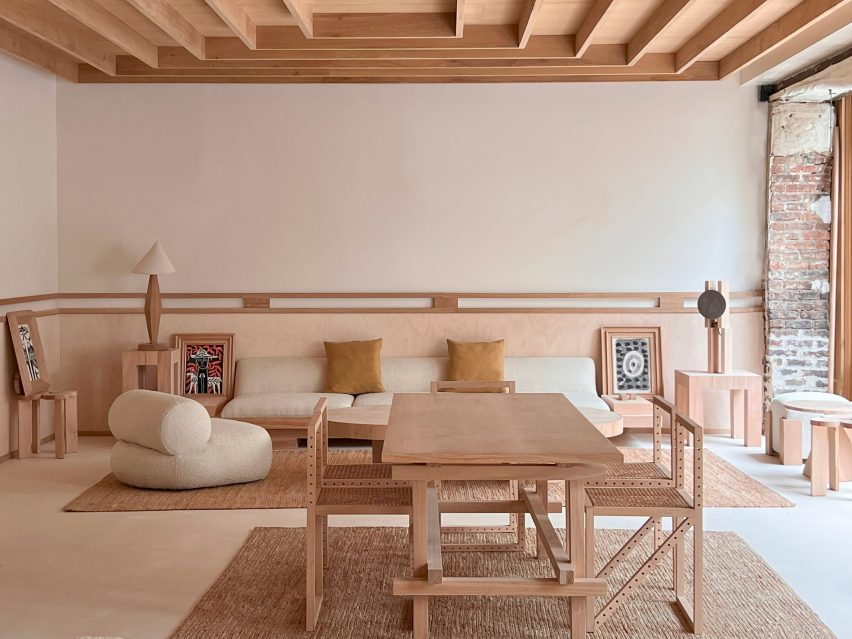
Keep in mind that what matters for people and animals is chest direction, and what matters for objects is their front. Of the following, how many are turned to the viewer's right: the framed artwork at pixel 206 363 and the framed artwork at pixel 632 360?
0

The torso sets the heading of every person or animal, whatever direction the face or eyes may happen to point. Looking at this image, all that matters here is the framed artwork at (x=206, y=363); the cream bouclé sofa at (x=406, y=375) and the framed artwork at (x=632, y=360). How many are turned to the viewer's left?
0

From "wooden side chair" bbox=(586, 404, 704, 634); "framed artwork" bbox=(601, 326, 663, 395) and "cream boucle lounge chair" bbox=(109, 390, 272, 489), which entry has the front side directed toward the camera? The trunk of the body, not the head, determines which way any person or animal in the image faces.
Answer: the framed artwork

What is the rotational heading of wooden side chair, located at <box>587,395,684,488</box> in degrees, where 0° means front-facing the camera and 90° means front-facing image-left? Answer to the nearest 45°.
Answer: approximately 90°

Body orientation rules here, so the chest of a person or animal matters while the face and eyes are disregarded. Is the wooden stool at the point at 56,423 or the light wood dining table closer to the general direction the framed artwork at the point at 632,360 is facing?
the light wood dining table

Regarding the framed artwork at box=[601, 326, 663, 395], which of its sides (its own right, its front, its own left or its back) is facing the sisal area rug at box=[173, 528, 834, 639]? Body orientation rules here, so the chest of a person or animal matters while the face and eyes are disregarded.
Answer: front

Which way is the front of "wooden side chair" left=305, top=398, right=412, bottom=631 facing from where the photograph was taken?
facing to the right of the viewer

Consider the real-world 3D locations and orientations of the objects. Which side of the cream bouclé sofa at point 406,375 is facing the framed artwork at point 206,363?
right

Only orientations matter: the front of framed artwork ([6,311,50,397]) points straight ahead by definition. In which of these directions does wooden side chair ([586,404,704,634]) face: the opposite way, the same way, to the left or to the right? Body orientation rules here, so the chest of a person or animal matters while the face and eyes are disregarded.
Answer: the opposite way

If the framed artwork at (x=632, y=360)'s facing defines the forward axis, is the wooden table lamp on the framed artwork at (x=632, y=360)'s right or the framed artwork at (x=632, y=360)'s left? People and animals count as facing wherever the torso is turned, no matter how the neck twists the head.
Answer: on its right

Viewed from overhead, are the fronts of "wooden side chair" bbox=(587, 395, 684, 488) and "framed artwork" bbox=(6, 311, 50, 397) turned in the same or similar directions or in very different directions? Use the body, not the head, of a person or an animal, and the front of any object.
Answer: very different directions

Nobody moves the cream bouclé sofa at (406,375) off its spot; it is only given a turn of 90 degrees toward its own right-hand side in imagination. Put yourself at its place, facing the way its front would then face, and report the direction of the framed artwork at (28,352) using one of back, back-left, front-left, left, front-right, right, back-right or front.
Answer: front

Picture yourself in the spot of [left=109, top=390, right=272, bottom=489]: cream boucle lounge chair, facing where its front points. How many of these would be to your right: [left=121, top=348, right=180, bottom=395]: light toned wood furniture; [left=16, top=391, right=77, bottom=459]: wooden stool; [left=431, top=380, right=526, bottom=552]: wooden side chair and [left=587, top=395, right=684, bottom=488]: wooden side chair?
2

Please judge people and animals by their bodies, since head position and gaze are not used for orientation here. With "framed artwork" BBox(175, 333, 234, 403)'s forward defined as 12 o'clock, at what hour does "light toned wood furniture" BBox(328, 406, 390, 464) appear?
The light toned wood furniture is roughly at 11 o'clock from the framed artwork.

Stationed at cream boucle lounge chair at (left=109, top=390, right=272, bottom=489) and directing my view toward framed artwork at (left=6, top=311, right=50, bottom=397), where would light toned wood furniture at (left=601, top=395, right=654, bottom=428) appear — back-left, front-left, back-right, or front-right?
back-right

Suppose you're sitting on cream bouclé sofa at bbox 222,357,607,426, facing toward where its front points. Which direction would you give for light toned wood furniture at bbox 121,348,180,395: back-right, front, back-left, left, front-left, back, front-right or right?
right
